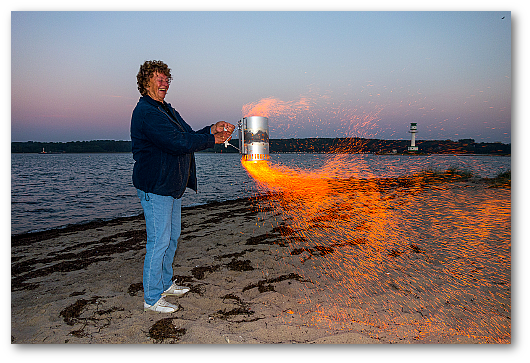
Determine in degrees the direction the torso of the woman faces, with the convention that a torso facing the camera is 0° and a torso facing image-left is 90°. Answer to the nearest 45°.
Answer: approximately 270°

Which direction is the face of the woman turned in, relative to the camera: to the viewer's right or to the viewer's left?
to the viewer's right
